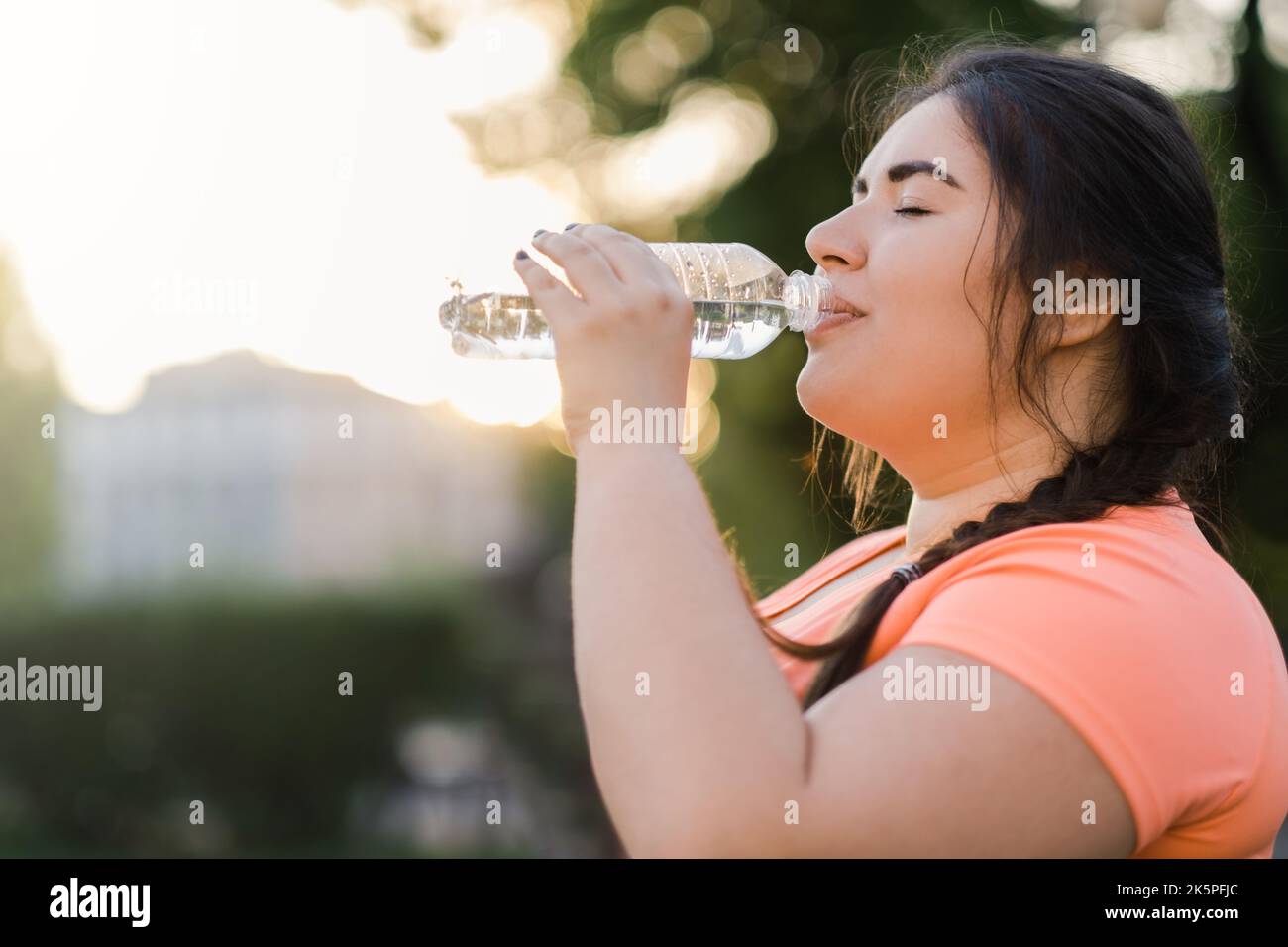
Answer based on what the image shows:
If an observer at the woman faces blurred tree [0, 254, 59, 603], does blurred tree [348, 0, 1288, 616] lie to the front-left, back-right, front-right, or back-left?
front-right

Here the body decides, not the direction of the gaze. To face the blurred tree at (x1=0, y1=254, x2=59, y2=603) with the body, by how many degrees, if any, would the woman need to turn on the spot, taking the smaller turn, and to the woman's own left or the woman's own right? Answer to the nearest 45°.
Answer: approximately 45° to the woman's own right

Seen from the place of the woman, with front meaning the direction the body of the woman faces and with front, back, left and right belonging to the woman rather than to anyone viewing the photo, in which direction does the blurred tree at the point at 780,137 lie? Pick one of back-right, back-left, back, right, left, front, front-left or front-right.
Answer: right

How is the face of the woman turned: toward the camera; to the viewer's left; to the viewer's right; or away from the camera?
to the viewer's left

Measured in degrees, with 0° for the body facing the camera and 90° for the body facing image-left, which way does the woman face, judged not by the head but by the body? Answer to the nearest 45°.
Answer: approximately 90°
